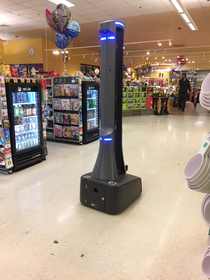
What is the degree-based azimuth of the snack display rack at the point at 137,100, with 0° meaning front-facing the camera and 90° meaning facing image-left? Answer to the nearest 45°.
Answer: approximately 0°

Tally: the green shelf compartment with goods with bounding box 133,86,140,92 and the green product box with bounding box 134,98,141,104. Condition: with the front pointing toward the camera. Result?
2

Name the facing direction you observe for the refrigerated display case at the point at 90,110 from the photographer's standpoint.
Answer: facing the viewer and to the right of the viewer

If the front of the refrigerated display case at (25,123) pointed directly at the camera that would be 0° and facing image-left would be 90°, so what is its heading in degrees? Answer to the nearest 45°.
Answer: approximately 315°

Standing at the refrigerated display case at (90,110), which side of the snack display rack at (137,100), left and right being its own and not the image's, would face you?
front

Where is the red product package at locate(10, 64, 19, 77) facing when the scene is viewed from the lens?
facing the viewer

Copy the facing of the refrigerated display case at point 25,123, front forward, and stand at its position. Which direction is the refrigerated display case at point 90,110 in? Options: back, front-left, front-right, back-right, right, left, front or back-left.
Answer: left

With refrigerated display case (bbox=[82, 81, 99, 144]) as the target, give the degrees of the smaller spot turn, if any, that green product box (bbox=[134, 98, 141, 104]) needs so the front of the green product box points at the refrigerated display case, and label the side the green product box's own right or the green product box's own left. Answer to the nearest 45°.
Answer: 0° — it already faces it
